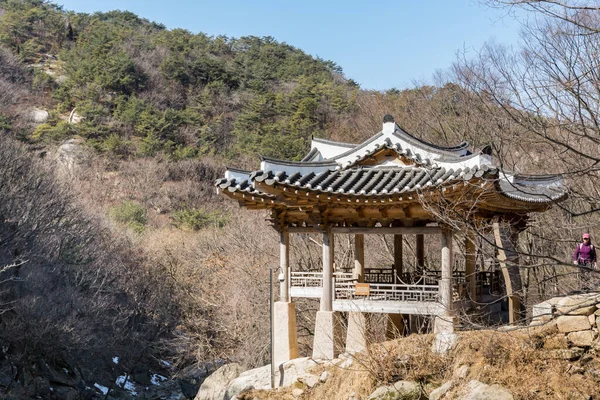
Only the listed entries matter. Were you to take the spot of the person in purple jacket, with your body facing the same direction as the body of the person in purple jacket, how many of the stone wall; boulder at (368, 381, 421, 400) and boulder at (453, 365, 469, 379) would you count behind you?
0

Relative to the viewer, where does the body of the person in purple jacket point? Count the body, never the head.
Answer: toward the camera

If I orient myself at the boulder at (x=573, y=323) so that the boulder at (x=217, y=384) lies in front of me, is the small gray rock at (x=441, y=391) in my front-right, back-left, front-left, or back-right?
front-left

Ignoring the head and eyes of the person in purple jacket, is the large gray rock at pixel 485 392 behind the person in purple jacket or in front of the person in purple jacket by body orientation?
in front

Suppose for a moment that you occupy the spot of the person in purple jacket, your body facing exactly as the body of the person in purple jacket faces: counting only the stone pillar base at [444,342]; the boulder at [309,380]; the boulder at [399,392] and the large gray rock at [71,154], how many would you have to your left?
0

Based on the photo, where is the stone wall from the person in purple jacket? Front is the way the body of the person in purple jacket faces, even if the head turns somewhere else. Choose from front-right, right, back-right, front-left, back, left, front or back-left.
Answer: front

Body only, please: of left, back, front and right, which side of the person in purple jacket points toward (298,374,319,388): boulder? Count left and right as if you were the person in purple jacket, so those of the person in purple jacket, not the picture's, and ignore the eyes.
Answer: right

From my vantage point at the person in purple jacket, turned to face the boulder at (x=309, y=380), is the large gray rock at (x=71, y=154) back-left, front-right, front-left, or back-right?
front-right

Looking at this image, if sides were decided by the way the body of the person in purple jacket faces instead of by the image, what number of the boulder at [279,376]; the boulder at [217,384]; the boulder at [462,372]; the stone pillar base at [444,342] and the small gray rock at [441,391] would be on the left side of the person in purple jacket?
0

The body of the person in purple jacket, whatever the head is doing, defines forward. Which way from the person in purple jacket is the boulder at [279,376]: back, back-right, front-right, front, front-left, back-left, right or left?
right

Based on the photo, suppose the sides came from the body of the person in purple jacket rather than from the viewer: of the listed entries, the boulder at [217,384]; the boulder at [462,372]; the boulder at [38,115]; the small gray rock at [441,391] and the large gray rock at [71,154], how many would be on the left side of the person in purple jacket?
0

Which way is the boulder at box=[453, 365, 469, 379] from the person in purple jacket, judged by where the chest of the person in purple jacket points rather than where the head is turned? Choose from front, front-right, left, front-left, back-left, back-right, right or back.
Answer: front-right

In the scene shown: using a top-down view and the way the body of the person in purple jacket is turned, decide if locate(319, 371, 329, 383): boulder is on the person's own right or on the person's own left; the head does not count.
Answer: on the person's own right

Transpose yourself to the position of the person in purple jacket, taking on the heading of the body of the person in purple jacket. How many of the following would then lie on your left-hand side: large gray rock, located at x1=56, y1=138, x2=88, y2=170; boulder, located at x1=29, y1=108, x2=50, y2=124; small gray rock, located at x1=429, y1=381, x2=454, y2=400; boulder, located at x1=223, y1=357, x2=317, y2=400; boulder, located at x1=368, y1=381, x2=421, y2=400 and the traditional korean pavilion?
0

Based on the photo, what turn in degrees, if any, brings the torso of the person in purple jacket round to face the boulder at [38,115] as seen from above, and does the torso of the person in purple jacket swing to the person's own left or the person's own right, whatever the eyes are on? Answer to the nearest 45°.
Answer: approximately 135° to the person's own right

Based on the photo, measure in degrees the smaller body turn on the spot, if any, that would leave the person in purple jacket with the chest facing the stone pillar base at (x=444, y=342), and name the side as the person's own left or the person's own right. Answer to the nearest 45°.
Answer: approximately 45° to the person's own right

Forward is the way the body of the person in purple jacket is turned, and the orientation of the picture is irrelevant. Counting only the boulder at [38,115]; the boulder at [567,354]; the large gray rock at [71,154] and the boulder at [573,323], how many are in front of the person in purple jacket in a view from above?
2
